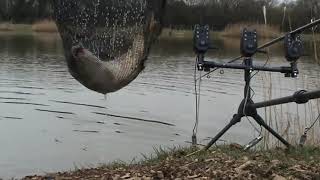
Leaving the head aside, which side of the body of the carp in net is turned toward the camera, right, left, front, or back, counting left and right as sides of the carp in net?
left
